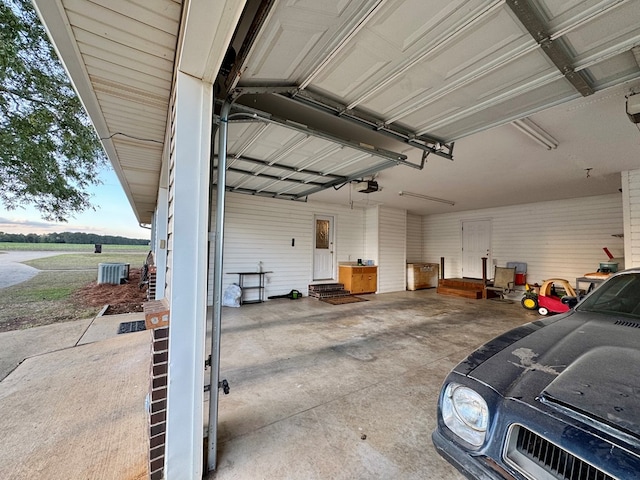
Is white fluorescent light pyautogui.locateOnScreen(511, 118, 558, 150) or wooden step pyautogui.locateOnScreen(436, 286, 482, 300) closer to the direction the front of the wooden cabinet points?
the white fluorescent light

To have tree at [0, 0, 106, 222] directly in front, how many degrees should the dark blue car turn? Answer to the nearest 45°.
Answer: approximately 45° to its right

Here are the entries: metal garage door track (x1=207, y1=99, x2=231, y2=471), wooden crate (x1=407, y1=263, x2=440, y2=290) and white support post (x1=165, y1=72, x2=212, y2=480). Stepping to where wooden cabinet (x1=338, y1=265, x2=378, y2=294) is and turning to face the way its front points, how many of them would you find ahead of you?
2

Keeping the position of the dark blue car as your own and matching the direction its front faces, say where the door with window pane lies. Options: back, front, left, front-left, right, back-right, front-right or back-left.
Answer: right

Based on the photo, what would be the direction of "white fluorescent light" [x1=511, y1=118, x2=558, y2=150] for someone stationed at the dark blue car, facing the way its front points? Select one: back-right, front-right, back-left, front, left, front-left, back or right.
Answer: back-right

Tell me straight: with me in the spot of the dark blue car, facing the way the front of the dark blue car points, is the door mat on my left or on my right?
on my right

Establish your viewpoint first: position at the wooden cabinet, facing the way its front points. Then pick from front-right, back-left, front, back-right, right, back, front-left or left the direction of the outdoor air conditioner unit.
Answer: right

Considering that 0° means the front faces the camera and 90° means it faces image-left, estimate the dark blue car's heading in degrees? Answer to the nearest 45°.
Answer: approximately 45°

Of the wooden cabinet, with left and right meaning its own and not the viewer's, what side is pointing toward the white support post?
front

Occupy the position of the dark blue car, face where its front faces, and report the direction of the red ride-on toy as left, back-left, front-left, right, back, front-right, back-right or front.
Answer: back-right

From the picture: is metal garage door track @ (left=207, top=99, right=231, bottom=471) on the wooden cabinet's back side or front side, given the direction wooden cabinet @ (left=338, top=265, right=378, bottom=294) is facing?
on the front side

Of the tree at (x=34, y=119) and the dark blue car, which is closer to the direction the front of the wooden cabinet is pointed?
the dark blue car

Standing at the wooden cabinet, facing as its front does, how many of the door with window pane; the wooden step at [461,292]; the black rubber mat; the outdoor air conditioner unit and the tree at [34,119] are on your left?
1

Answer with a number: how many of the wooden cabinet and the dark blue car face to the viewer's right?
0

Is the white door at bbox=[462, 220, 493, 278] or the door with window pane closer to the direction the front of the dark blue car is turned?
the door with window pane

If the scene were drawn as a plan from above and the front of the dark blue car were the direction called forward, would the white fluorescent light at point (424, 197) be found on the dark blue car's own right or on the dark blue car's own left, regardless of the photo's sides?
on the dark blue car's own right
